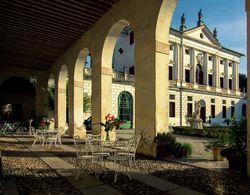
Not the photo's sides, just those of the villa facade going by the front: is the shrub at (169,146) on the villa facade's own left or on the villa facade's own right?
on the villa facade's own right

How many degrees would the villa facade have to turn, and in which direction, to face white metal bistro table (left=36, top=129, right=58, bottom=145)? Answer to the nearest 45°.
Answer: approximately 45° to its right

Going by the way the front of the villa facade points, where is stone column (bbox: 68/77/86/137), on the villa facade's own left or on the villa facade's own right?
on the villa facade's own right
